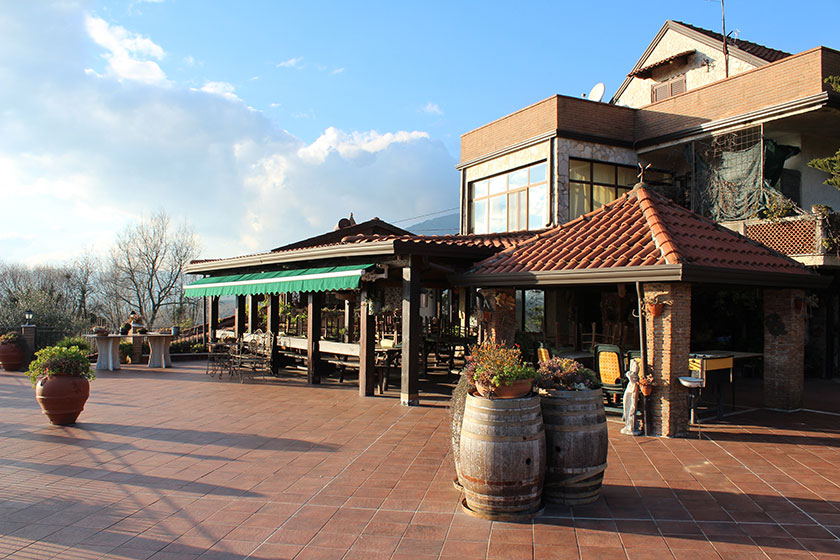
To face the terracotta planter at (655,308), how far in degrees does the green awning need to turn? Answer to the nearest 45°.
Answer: approximately 90° to its left

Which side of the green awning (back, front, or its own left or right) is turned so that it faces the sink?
left

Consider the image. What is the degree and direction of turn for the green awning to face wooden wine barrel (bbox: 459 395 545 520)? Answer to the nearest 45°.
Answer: approximately 45° to its left

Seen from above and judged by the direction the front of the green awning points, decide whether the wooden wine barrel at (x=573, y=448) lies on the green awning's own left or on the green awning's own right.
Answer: on the green awning's own left

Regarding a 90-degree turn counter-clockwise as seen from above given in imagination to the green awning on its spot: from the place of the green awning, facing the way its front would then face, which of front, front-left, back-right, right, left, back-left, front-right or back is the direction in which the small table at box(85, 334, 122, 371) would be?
back

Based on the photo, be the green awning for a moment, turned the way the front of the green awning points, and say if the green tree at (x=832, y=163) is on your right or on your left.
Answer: on your left

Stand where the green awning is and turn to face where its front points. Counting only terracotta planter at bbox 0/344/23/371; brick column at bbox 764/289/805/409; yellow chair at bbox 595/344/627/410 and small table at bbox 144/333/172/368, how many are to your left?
2

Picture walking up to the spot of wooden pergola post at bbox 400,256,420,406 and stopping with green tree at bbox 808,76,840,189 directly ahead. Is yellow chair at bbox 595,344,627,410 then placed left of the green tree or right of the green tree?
right

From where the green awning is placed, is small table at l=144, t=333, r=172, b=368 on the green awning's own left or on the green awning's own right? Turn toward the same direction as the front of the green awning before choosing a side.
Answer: on the green awning's own right

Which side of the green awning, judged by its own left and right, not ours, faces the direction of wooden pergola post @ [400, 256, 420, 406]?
left

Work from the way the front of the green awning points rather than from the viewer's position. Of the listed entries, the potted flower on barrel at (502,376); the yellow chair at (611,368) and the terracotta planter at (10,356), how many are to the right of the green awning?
1

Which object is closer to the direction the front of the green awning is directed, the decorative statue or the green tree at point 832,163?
the decorative statue

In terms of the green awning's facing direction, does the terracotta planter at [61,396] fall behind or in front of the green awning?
in front

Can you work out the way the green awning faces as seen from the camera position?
facing the viewer and to the left of the viewer
